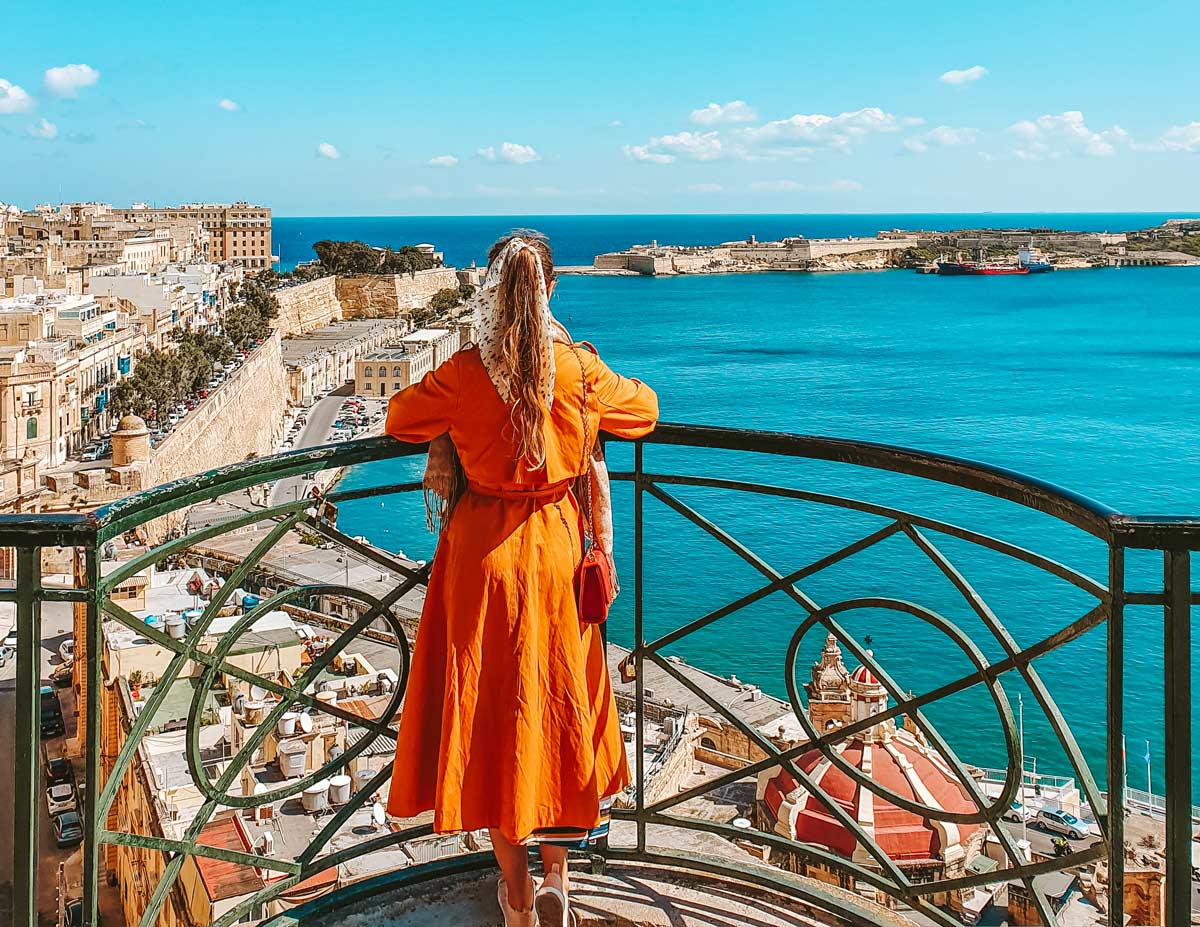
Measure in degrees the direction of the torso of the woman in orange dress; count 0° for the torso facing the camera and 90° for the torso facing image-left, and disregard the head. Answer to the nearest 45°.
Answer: approximately 180°
